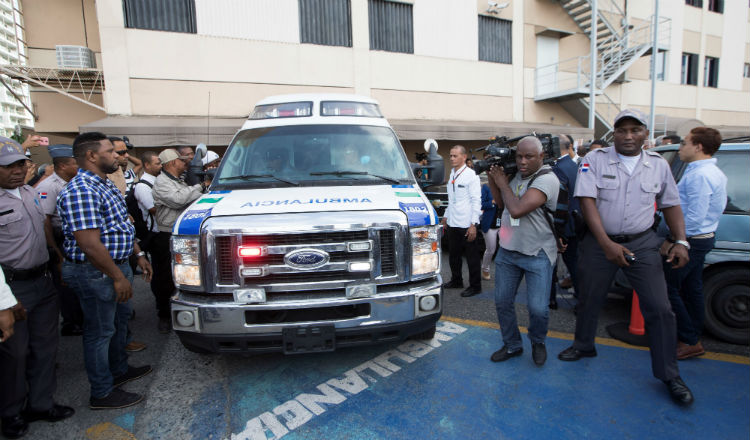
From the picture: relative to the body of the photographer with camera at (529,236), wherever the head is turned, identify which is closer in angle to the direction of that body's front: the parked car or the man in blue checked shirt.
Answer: the man in blue checked shirt

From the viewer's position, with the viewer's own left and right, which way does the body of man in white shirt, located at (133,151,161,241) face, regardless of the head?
facing to the right of the viewer

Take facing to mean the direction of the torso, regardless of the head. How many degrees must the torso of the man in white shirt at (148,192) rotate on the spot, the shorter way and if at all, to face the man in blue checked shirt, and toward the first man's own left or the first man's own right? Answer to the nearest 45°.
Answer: approximately 90° to the first man's own right

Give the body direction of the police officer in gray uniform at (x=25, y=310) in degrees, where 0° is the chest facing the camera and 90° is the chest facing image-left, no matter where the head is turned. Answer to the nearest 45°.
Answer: approximately 315°

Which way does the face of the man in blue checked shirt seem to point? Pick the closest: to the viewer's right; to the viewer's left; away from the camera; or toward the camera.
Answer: to the viewer's right

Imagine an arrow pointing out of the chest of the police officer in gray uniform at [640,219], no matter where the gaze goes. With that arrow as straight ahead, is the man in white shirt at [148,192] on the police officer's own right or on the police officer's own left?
on the police officer's own right

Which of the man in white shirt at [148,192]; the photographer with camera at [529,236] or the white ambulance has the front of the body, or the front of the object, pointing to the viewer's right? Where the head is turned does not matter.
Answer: the man in white shirt

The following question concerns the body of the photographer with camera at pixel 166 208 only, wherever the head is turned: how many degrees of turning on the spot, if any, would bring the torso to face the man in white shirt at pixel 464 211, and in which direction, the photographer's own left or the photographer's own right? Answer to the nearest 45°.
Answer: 0° — they already face them

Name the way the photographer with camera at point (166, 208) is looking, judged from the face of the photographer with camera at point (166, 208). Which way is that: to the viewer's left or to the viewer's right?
to the viewer's right

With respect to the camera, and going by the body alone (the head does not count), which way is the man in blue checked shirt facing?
to the viewer's right

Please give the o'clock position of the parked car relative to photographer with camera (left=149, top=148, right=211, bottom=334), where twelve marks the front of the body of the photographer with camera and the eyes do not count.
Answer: The parked car is roughly at 1 o'clock from the photographer with camera.
